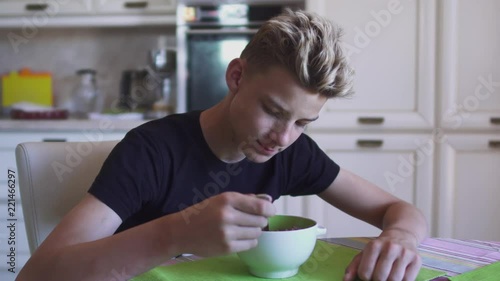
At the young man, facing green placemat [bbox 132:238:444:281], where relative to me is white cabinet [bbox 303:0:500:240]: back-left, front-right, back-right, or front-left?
back-left

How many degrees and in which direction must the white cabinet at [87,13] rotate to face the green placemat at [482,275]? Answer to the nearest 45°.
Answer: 0° — it already faces it

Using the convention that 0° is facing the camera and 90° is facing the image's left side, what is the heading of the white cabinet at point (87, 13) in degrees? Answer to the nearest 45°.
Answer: approximately 0°

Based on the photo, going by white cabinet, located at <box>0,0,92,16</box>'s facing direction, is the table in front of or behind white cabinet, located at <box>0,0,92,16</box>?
in front

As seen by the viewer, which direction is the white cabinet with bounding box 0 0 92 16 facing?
toward the camera

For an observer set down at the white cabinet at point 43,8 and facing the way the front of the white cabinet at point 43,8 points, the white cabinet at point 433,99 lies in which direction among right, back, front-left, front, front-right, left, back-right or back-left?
front-left

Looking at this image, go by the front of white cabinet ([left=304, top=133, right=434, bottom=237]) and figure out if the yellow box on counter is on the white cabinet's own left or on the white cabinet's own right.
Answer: on the white cabinet's own right

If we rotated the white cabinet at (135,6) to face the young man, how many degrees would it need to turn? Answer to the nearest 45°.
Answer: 0° — it already faces them

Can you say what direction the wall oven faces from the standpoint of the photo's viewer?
facing the viewer

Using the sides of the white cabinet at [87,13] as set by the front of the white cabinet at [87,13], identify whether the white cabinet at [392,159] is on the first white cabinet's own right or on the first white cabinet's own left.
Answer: on the first white cabinet's own left

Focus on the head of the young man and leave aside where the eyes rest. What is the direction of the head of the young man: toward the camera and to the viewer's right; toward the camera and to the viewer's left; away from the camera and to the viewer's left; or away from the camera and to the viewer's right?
toward the camera and to the viewer's right
